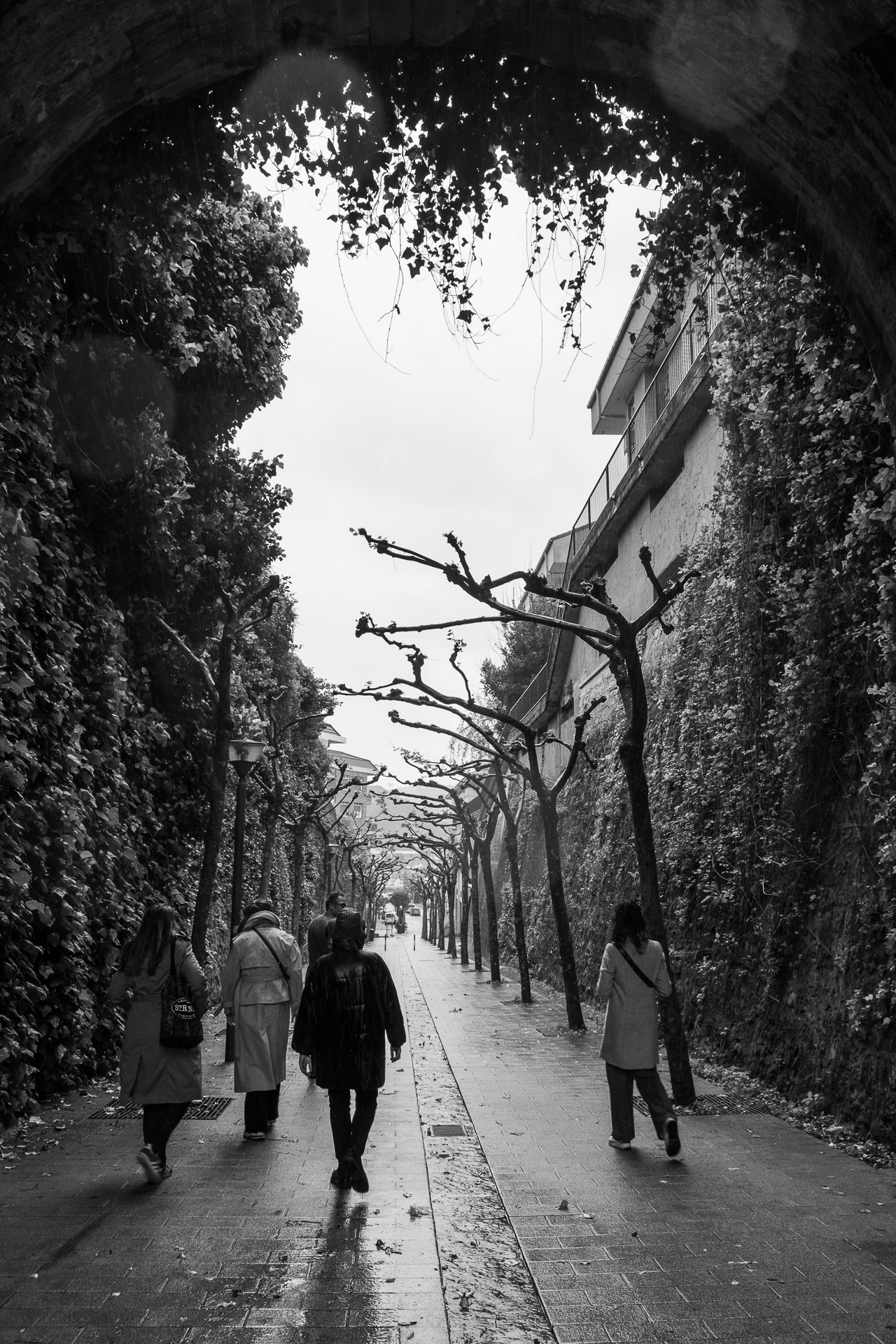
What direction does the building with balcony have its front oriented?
to the viewer's left

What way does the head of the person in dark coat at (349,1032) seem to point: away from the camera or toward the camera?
away from the camera

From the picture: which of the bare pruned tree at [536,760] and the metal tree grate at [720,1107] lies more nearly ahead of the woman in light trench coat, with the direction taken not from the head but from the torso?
the bare pruned tree

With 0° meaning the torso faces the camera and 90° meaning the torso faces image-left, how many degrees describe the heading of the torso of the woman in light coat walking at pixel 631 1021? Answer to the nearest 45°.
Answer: approximately 180°

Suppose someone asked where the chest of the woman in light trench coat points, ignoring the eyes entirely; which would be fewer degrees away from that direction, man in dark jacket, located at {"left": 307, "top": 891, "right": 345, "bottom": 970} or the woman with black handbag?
the man in dark jacket

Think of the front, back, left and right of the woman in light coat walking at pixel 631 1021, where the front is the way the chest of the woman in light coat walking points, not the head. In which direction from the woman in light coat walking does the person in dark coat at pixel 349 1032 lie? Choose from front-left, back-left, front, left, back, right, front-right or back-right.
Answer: back-left

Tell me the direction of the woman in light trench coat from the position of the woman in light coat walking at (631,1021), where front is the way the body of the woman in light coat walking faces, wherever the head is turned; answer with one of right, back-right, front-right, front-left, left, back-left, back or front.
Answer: left

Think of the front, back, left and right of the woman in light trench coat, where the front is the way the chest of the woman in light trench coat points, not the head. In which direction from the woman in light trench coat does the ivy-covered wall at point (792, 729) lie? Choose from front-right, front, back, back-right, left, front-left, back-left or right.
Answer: right

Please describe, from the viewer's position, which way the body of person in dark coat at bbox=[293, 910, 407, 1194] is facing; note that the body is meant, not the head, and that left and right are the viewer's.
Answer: facing away from the viewer

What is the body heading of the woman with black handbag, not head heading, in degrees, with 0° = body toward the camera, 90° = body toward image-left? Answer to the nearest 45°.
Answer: approximately 180°

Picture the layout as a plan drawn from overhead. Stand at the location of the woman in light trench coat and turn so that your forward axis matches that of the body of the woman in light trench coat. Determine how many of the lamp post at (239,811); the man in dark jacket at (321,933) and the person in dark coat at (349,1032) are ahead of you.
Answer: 2

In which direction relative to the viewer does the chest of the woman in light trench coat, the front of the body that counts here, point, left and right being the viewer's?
facing away from the viewer

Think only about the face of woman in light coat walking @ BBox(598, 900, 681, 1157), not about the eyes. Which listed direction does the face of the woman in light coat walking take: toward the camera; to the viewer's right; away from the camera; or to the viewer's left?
away from the camera

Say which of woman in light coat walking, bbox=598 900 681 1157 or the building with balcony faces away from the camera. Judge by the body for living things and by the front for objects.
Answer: the woman in light coat walking

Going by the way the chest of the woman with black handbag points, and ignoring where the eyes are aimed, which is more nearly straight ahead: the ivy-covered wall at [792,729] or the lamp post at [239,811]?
the lamp post

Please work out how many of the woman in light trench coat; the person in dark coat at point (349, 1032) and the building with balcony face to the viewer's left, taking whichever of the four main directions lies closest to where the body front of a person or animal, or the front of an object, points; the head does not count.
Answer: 1
